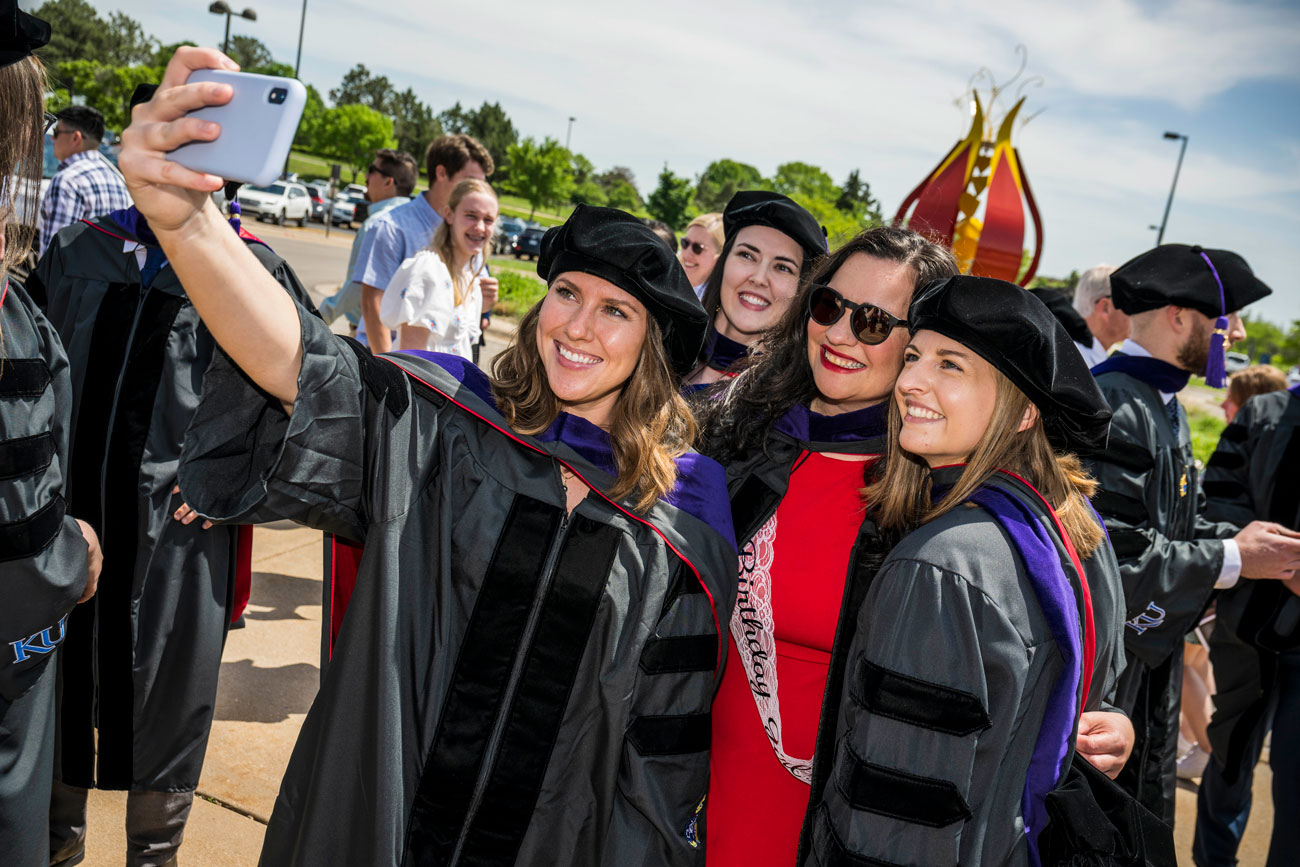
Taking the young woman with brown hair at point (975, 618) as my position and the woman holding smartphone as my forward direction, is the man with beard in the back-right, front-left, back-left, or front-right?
back-right

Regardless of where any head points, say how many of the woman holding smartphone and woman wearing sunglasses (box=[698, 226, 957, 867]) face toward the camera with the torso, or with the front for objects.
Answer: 2

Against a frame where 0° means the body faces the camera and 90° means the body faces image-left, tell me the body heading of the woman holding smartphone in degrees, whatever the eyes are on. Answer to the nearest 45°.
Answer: approximately 0°

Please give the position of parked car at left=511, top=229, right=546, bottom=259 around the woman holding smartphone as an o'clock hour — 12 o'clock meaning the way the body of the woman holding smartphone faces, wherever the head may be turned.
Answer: The parked car is roughly at 6 o'clock from the woman holding smartphone.

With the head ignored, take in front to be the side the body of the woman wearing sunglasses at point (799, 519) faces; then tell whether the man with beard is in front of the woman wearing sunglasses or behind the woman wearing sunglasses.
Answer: behind

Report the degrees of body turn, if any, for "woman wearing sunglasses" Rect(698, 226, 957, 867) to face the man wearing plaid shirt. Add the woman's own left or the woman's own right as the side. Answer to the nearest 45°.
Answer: approximately 135° to the woman's own right

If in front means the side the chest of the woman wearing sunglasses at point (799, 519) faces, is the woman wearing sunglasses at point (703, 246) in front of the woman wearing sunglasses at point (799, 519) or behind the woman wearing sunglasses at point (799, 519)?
behind

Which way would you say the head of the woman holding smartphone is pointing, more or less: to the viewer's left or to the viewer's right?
to the viewer's left

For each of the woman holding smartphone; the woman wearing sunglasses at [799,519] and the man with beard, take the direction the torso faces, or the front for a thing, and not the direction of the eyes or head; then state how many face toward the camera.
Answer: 2
